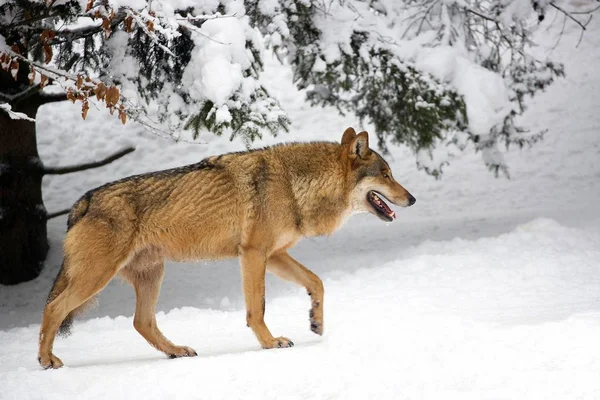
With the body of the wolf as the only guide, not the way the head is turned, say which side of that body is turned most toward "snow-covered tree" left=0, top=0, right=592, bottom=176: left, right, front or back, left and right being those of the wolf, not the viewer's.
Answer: left

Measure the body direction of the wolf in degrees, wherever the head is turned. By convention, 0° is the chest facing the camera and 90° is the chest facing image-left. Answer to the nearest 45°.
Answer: approximately 270°

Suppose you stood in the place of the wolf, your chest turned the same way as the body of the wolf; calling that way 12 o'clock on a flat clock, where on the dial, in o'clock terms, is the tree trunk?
The tree trunk is roughly at 8 o'clock from the wolf.

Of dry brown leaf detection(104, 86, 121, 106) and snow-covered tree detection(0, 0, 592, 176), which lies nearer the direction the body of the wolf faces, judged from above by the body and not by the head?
the snow-covered tree
